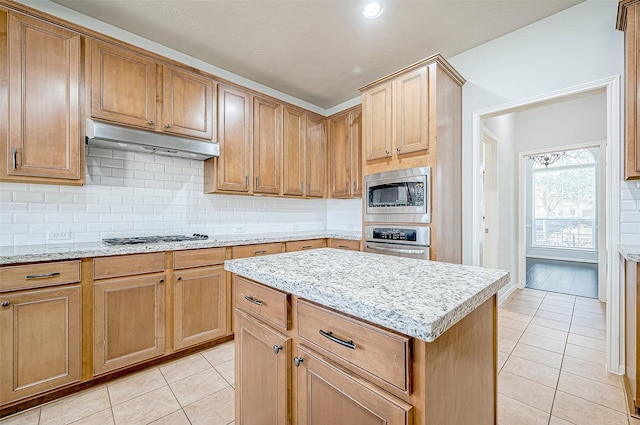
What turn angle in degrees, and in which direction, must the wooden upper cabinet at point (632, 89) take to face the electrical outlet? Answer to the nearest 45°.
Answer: approximately 45° to its right

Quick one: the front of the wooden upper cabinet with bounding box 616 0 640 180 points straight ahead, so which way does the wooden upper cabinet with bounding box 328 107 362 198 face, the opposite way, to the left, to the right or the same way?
to the left

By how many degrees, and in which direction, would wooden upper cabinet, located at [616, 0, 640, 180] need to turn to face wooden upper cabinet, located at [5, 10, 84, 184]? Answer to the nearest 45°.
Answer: approximately 45° to its left

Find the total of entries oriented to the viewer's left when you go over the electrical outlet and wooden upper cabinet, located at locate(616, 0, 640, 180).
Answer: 1

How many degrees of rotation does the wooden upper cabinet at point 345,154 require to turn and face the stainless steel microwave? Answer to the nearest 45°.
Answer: approximately 90° to its left

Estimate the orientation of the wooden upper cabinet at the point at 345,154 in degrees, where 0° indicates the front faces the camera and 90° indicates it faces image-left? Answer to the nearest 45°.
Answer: approximately 45°

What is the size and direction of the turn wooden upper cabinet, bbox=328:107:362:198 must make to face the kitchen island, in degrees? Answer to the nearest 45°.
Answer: approximately 45° to its left

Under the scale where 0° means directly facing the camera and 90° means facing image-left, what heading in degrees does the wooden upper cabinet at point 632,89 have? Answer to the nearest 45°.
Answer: approximately 90°
